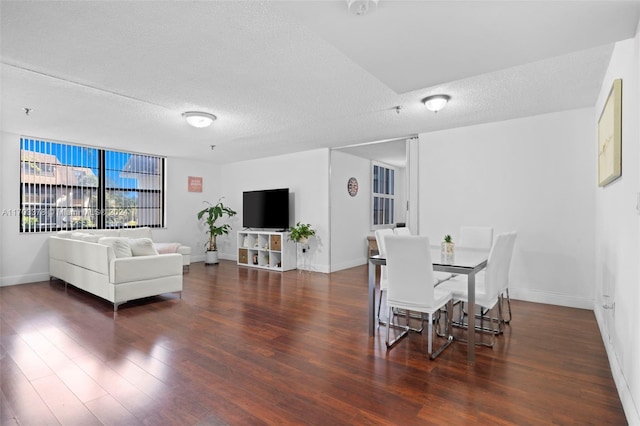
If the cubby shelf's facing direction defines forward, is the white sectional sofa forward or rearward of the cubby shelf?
forward

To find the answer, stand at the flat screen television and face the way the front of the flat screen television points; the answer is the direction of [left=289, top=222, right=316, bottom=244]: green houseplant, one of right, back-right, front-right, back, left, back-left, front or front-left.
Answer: left

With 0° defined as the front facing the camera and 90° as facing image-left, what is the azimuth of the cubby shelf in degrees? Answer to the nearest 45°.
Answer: approximately 45°

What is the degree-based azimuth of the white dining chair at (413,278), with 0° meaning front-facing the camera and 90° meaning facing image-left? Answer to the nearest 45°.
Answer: approximately 225°

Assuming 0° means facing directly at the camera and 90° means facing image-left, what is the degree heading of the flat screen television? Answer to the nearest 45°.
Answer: approximately 45°

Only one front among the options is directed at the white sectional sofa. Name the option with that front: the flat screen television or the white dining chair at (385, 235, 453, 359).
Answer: the flat screen television

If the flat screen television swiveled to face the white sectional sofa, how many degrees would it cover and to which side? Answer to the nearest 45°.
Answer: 0° — it already faces it

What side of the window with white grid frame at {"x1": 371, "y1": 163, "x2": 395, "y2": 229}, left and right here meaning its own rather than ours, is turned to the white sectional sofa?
right

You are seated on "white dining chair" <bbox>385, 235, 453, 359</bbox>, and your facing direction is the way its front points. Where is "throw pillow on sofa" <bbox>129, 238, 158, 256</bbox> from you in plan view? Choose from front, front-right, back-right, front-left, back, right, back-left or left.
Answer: back-left
